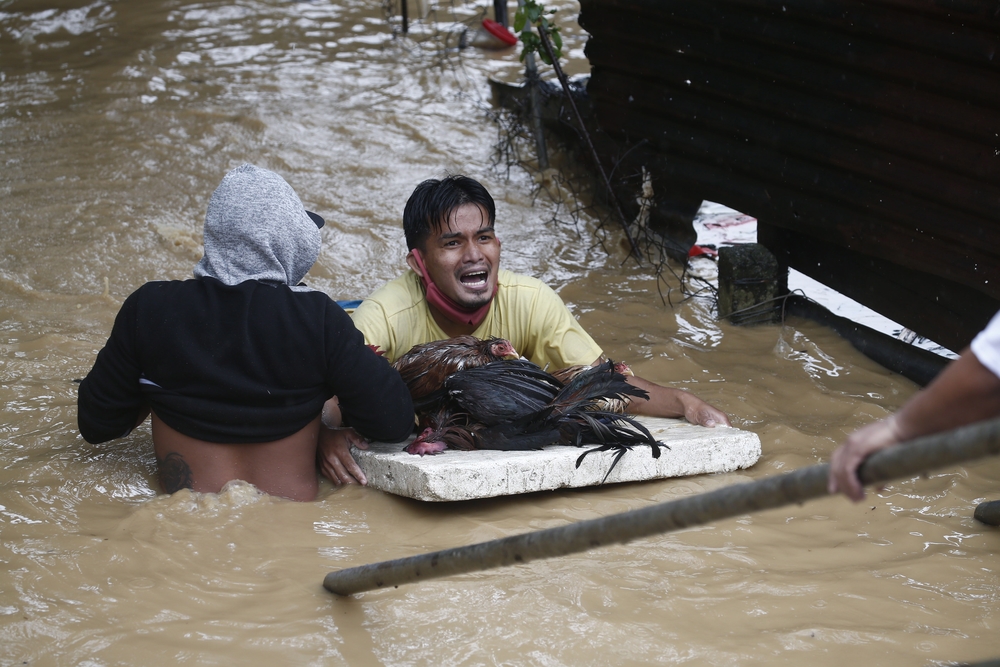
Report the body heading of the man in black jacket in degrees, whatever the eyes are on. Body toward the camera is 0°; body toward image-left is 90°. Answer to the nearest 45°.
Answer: approximately 180°

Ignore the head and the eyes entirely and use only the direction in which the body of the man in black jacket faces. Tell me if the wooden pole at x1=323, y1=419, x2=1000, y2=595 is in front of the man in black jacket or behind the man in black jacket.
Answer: behind

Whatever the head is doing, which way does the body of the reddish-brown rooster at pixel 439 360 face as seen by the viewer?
to the viewer's right

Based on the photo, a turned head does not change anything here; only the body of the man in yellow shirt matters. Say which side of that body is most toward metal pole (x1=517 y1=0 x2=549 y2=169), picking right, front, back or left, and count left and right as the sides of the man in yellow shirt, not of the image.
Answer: back

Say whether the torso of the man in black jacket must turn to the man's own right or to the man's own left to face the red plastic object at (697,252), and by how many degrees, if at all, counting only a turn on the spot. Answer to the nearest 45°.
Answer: approximately 45° to the man's own right

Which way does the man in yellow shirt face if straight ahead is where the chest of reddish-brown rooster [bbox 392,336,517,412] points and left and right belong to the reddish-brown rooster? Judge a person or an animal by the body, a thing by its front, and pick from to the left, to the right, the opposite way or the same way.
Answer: to the right

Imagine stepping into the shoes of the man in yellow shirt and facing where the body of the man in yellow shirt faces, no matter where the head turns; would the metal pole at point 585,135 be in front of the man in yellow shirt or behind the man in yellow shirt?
behind

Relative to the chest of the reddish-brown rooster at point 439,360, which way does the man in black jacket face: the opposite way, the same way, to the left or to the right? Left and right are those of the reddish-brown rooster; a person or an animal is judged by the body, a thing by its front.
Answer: to the left

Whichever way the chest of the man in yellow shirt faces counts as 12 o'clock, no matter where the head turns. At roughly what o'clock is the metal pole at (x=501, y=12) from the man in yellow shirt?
The metal pole is roughly at 6 o'clock from the man in yellow shirt.

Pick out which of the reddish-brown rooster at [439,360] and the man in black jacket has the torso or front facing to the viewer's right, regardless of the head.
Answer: the reddish-brown rooster
